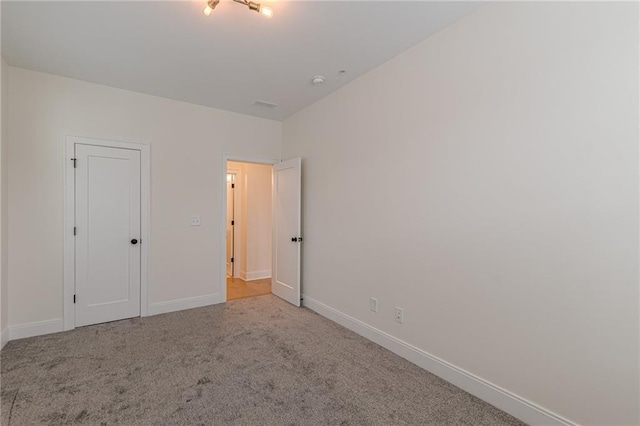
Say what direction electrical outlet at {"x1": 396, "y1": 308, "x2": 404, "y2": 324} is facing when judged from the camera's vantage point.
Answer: facing the viewer and to the left of the viewer

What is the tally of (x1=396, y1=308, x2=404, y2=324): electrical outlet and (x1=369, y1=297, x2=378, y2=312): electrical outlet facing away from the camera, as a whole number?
0

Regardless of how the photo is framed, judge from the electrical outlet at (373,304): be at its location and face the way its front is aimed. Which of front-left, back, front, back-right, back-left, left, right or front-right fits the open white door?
right
